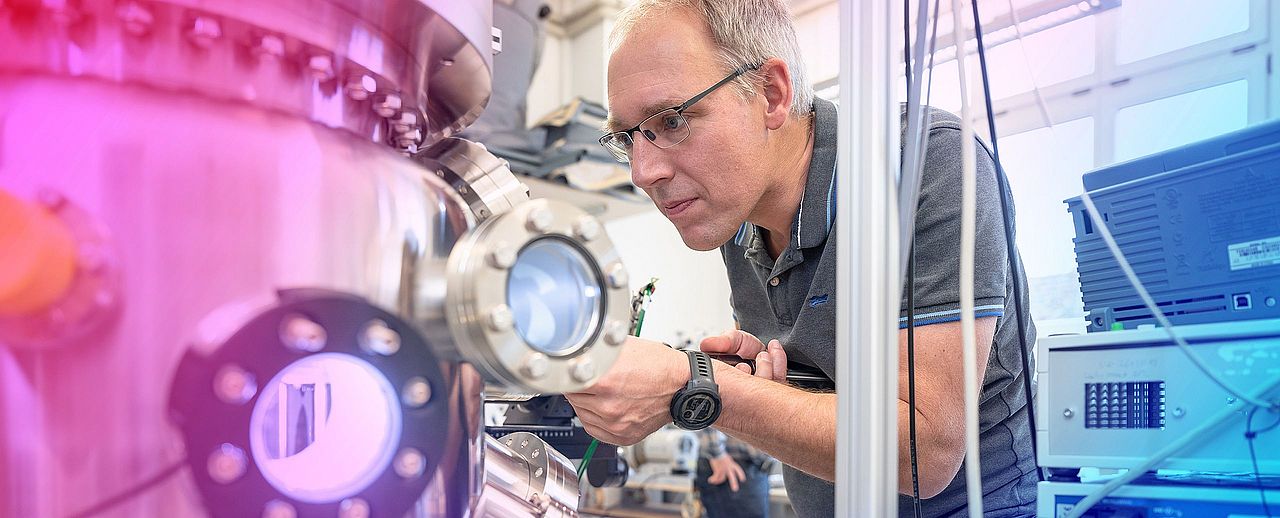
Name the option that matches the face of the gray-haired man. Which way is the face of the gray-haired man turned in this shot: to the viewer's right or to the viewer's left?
to the viewer's left

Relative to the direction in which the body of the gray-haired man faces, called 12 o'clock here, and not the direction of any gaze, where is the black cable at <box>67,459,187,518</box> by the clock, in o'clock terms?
The black cable is roughly at 11 o'clock from the gray-haired man.

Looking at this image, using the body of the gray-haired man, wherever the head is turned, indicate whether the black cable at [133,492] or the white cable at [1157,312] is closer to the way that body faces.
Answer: the black cable

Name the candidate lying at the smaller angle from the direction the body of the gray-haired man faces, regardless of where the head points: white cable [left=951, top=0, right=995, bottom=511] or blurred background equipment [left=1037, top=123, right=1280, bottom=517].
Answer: the white cable

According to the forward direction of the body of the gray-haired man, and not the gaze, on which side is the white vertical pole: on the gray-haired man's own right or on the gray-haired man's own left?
on the gray-haired man's own left
